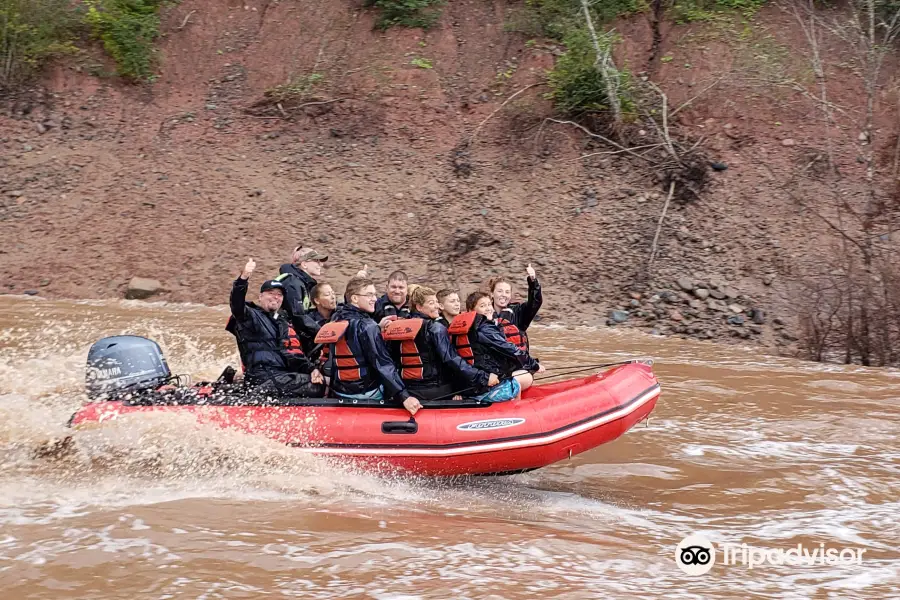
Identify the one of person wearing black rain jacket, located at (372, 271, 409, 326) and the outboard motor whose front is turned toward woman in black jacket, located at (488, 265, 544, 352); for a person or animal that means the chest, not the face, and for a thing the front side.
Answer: the outboard motor

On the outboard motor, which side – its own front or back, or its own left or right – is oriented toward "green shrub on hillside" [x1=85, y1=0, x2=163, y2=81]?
left

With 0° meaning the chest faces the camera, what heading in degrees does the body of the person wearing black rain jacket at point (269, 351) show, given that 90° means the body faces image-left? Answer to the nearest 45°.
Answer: approximately 315°

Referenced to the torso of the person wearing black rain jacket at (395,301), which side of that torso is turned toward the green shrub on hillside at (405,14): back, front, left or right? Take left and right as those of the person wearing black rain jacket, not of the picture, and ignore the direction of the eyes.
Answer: back

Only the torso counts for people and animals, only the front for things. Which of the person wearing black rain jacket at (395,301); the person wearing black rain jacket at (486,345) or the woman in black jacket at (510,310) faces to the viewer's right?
the person wearing black rain jacket at (486,345)

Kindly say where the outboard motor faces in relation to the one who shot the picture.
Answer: facing to the right of the viewer

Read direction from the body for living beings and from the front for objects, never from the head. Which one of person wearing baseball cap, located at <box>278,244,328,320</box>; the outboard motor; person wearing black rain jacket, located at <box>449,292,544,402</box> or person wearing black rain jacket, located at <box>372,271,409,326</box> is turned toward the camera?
person wearing black rain jacket, located at <box>372,271,409,326</box>

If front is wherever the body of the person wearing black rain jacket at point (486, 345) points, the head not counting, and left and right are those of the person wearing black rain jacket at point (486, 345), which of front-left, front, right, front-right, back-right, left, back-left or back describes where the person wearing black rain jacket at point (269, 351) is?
back

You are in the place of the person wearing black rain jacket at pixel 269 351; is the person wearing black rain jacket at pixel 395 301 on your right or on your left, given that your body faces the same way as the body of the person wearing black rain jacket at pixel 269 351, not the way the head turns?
on your left

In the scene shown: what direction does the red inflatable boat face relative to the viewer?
to the viewer's right
